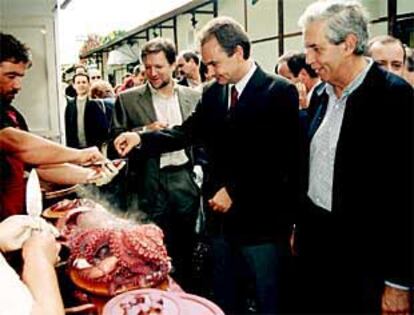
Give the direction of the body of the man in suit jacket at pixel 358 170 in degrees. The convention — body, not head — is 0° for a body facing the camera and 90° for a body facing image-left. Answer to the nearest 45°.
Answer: approximately 45°

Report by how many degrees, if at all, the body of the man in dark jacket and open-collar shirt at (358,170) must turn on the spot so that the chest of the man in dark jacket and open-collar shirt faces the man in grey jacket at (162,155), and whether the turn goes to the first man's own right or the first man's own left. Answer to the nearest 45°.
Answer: approximately 90° to the first man's own right

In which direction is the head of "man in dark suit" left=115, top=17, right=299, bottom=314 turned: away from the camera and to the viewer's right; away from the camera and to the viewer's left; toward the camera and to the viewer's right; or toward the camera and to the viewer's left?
toward the camera and to the viewer's left

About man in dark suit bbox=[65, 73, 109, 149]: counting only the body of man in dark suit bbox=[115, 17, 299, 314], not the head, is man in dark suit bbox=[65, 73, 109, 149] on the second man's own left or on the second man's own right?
on the second man's own right

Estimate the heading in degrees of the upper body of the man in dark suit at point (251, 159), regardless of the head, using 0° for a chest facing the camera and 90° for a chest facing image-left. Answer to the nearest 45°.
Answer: approximately 45°

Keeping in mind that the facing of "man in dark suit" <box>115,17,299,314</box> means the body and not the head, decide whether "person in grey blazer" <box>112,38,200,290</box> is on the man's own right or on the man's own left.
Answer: on the man's own right
